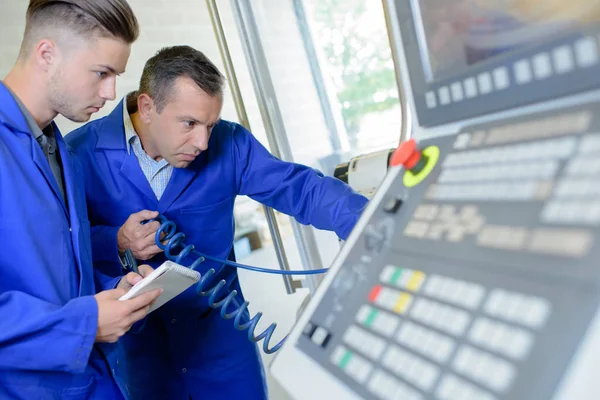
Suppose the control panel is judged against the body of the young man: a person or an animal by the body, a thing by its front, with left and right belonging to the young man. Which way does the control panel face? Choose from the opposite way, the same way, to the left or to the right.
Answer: the opposite way

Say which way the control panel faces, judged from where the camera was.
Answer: facing the viewer and to the left of the viewer

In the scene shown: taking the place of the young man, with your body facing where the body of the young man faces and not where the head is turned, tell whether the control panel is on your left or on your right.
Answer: on your right

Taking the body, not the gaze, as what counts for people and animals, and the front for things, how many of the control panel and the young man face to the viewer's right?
1

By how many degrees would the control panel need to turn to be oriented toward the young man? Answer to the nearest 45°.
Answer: approximately 90° to its right

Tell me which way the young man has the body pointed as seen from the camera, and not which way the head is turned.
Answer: to the viewer's right
